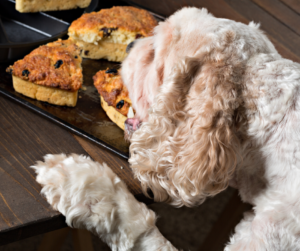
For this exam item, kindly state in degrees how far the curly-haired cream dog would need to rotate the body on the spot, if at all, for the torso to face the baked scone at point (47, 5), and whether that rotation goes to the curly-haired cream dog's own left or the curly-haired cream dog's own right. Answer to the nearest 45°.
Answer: approximately 45° to the curly-haired cream dog's own right

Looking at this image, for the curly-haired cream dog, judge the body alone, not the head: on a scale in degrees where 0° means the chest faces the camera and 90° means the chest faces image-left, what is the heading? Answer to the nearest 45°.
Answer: approximately 90°

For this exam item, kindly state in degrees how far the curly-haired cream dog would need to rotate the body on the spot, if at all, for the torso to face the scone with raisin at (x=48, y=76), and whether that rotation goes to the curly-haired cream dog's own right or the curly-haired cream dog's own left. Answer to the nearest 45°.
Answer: approximately 45° to the curly-haired cream dog's own right

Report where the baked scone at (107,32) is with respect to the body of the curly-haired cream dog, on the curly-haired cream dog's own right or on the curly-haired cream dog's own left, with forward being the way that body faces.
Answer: on the curly-haired cream dog's own right
